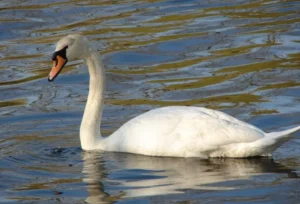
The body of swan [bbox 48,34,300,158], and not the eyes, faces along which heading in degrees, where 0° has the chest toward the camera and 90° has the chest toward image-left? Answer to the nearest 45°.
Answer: approximately 90°
